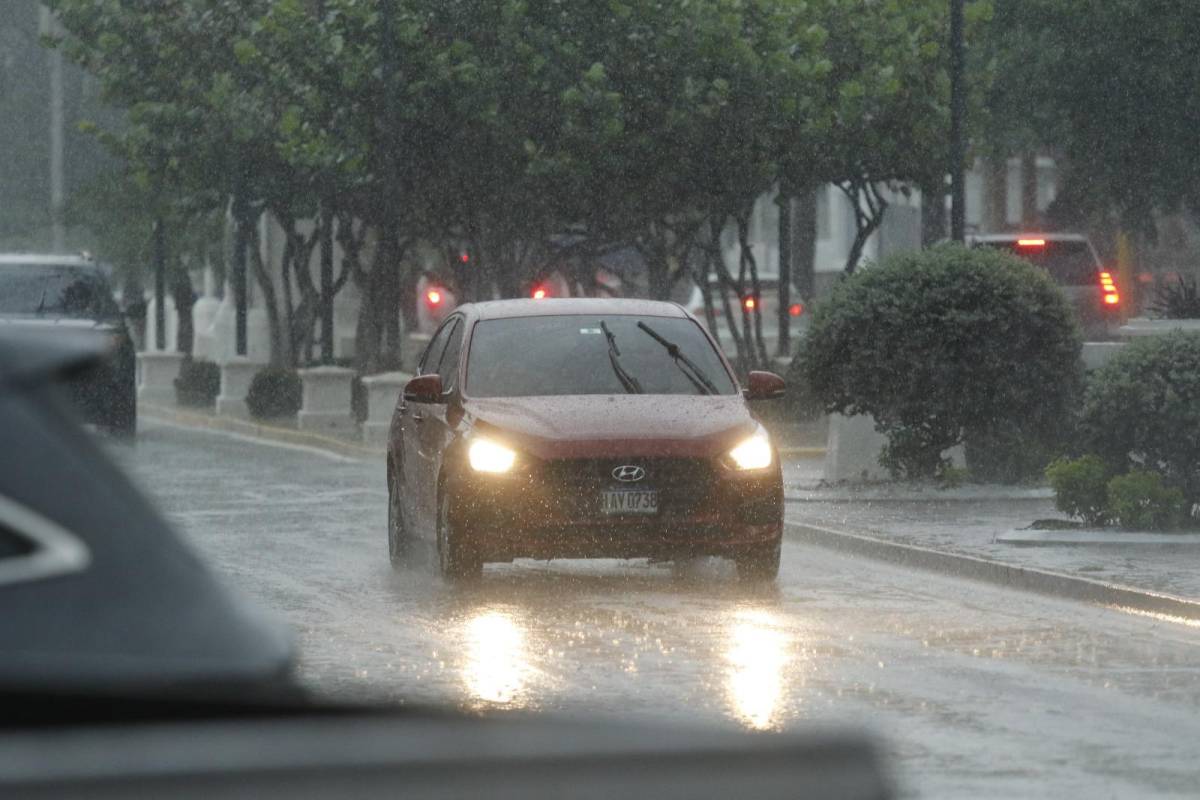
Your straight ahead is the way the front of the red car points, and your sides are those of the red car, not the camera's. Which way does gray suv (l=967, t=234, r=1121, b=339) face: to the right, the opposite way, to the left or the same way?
the opposite way

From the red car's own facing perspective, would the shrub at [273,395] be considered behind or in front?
behind

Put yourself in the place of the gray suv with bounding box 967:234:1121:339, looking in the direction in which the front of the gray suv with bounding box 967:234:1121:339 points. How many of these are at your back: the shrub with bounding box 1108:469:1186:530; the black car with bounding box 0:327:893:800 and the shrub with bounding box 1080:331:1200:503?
3

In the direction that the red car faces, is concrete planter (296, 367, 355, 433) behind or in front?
behind

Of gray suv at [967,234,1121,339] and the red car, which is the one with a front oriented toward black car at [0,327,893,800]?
the red car

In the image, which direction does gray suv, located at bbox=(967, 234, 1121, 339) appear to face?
away from the camera

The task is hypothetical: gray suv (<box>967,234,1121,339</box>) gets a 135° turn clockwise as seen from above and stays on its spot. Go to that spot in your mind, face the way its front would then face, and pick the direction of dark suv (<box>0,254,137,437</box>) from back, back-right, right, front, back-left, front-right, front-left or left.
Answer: right
